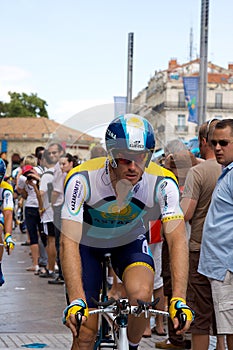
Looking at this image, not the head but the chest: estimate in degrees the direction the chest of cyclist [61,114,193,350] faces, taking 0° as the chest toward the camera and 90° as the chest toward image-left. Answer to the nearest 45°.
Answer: approximately 0°

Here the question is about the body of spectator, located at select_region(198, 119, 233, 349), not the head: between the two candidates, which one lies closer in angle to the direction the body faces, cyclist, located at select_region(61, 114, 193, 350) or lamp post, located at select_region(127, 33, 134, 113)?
the cyclist

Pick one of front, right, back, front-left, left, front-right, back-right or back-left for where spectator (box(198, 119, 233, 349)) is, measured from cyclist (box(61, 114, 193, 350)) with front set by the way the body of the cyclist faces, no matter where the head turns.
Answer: back-left

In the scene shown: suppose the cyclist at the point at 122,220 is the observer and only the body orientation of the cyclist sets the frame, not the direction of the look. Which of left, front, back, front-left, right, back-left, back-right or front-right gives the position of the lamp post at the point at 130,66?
back
